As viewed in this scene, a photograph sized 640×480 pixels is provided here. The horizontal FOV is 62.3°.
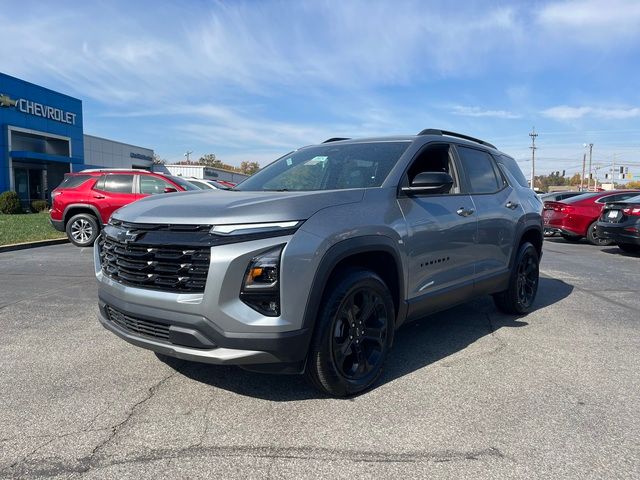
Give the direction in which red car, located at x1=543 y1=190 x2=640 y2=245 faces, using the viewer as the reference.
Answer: facing away from the viewer and to the right of the viewer

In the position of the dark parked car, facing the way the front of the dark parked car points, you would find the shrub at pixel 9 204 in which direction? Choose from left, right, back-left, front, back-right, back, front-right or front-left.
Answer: back-left

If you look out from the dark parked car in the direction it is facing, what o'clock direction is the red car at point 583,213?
The red car is roughly at 10 o'clock from the dark parked car.

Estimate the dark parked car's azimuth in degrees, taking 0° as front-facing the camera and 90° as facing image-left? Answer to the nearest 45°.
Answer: approximately 225°

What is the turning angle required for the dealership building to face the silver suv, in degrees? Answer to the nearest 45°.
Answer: approximately 45° to its right

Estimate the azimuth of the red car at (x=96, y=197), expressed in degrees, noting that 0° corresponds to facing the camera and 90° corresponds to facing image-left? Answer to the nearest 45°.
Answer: approximately 270°

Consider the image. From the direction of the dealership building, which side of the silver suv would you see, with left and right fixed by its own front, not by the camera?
right

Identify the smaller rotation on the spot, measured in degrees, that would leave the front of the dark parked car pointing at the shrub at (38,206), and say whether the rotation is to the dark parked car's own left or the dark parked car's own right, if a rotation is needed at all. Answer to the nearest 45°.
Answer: approximately 135° to the dark parked car's own left

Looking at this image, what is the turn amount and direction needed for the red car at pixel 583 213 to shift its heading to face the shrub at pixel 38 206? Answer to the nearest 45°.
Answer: approximately 135° to its left

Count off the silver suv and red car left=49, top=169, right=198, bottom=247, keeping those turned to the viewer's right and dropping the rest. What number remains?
1

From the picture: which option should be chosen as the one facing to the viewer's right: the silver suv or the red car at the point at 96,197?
the red car
